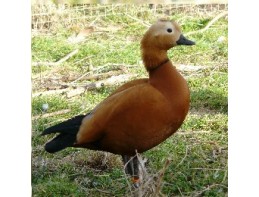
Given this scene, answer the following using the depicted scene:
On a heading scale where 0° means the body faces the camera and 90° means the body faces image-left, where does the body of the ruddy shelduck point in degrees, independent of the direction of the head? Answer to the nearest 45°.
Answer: approximately 270°
